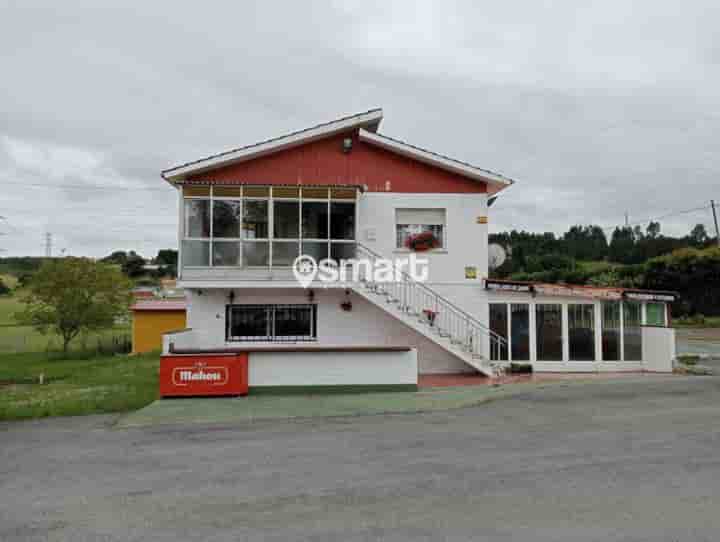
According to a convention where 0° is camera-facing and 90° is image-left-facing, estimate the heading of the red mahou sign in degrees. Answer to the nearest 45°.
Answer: approximately 0°

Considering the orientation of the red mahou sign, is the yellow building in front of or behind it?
behind

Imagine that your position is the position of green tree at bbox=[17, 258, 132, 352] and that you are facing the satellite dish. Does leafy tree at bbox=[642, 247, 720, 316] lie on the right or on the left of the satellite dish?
left

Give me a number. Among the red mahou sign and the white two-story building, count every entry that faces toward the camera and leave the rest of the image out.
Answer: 2

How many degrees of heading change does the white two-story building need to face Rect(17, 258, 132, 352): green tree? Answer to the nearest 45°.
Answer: approximately 135° to its right

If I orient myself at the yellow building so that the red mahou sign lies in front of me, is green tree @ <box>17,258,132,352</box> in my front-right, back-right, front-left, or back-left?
back-right
